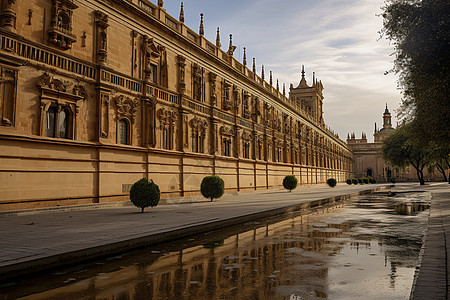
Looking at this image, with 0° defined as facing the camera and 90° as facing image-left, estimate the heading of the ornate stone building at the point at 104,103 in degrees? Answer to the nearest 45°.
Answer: approximately 315°

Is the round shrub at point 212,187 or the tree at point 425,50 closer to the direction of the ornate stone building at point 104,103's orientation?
the tree

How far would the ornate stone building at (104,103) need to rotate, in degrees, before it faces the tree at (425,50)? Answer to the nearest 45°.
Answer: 0° — it already faces it

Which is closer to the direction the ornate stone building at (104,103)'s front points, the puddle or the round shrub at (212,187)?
the puddle
